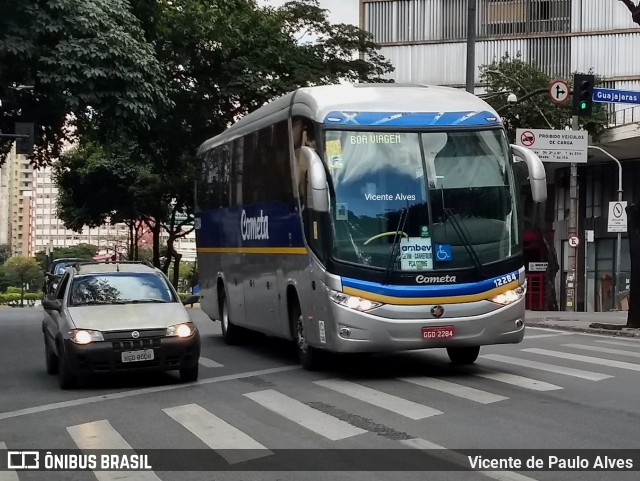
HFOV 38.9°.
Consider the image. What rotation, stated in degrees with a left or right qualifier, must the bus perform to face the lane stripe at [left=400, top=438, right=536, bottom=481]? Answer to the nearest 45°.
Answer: approximately 45° to its right

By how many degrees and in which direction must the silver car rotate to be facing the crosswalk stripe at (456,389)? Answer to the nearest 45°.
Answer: approximately 45° to its left

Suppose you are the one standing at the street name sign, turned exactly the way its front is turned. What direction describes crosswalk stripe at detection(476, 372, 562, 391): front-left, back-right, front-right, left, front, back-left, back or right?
front

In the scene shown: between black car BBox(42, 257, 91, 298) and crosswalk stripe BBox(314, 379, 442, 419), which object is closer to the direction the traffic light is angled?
the crosswalk stripe

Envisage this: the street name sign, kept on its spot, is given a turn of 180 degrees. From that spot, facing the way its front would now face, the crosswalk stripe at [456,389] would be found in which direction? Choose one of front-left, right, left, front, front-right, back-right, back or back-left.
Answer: back

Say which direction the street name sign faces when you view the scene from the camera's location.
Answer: facing the viewer

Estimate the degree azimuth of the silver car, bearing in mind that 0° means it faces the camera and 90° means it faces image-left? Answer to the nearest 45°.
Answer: approximately 0°

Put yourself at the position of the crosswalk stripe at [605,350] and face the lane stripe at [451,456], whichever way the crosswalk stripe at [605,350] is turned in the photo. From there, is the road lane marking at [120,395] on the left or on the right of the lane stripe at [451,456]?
right

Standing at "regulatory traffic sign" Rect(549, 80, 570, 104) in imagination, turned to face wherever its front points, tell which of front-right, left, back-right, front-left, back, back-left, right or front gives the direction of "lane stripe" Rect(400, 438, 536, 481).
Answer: front

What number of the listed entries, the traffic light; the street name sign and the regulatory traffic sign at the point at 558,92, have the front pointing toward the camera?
3

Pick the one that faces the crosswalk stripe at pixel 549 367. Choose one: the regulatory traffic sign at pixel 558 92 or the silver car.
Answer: the regulatory traffic sign

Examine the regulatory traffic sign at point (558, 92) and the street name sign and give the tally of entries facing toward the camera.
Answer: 2

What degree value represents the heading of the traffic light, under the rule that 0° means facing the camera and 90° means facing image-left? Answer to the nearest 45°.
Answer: approximately 0°

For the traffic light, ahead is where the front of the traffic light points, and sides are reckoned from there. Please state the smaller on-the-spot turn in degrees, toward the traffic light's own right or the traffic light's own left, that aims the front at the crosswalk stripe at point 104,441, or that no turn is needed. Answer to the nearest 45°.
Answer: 0° — it already faces it

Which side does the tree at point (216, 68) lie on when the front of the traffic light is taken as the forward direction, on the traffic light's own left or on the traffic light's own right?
on the traffic light's own right

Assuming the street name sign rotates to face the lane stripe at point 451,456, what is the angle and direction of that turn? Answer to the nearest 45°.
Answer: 0° — it already faces it

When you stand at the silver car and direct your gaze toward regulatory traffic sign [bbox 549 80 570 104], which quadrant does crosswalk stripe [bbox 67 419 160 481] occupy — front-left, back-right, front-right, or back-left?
back-right

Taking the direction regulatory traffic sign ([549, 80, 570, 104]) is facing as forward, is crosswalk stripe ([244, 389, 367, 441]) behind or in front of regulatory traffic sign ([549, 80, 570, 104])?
in front
